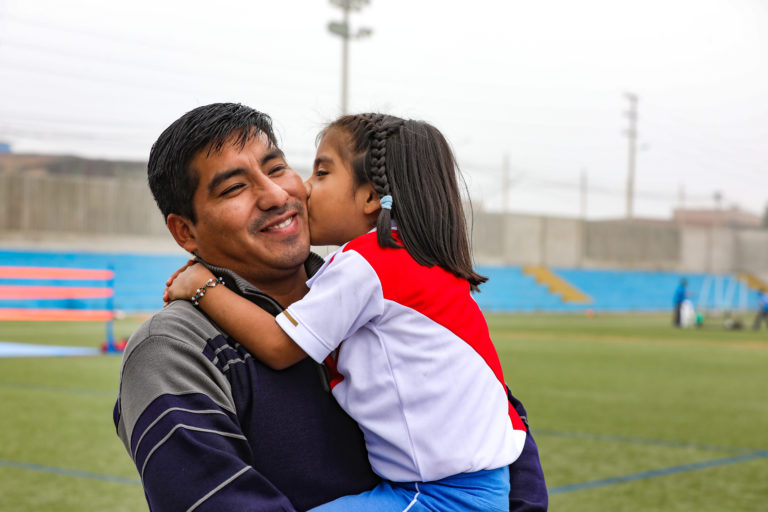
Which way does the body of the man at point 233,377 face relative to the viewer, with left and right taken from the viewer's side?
facing the viewer and to the right of the viewer

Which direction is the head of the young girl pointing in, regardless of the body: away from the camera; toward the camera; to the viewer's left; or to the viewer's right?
to the viewer's left

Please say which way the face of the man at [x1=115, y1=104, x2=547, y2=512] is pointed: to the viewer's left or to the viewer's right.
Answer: to the viewer's right

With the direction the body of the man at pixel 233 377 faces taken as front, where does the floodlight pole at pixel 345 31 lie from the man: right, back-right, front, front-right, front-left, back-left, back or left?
back-left

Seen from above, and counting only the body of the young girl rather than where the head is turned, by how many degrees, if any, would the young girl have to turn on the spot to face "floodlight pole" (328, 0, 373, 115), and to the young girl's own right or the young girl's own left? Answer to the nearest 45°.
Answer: approximately 90° to the young girl's own right

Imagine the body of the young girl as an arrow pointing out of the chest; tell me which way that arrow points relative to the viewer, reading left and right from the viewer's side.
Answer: facing to the left of the viewer
